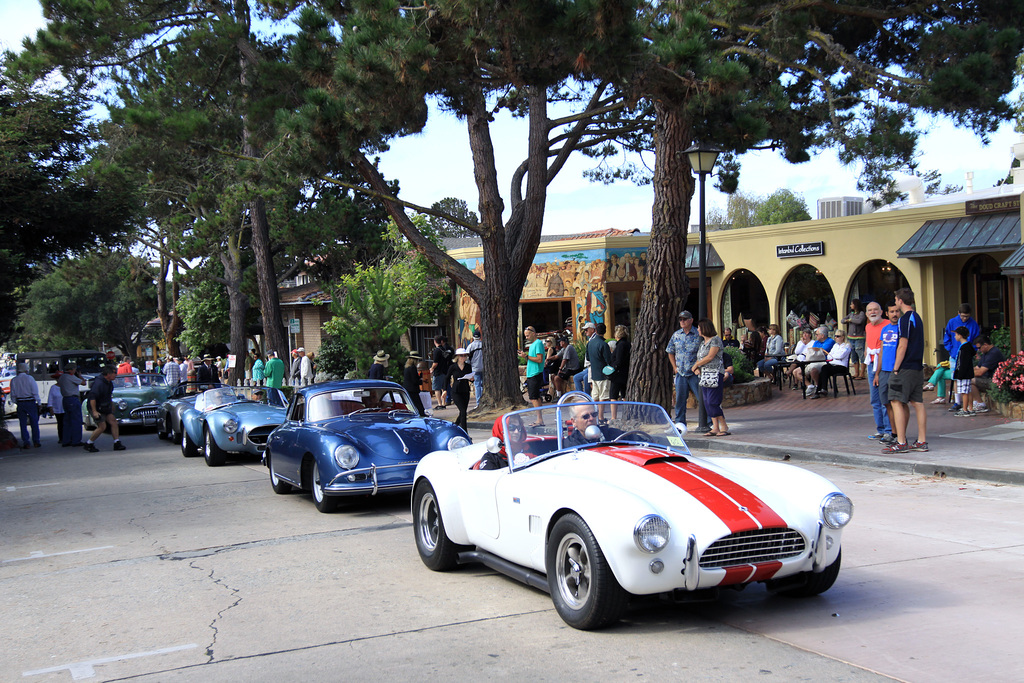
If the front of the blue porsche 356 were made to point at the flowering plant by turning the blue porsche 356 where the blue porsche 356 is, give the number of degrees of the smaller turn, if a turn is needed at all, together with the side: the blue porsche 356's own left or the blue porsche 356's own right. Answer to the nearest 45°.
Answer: approximately 45° to the blue porsche 356's own left

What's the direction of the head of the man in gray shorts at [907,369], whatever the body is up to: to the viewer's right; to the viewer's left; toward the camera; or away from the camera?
to the viewer's left

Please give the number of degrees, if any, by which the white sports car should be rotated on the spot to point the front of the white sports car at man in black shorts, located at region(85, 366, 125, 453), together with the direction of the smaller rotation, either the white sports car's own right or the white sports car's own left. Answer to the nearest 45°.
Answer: approximately 180°

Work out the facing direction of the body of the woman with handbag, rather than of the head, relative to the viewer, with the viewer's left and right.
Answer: facing the viewer and to the left of the viewer

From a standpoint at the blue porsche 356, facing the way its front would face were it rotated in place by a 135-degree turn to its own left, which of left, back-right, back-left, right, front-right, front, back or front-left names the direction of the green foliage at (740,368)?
front-right

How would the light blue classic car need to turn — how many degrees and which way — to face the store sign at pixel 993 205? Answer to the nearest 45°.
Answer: approximately 45° to its left

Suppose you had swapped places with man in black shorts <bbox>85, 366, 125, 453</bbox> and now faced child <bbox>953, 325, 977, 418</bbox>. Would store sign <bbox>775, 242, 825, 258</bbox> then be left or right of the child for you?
left

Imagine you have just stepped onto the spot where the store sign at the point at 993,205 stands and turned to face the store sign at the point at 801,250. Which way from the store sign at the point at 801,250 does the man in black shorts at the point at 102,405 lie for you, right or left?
left

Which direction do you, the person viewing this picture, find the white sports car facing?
facing the viewer and to the right of the viewer

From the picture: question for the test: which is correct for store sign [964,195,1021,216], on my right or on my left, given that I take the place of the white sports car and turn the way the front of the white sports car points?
on my left

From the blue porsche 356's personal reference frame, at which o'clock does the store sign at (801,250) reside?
The store sign is roughly at 9 o'clock from the blue porsche 356.

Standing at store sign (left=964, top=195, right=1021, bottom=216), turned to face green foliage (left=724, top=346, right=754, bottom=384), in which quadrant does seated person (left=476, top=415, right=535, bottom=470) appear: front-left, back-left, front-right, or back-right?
front-left

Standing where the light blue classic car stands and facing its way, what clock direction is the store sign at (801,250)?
The store sign is roughly at 10 o'clock from the light blue classic car.

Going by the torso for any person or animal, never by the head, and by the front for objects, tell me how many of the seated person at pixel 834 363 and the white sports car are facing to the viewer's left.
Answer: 1
